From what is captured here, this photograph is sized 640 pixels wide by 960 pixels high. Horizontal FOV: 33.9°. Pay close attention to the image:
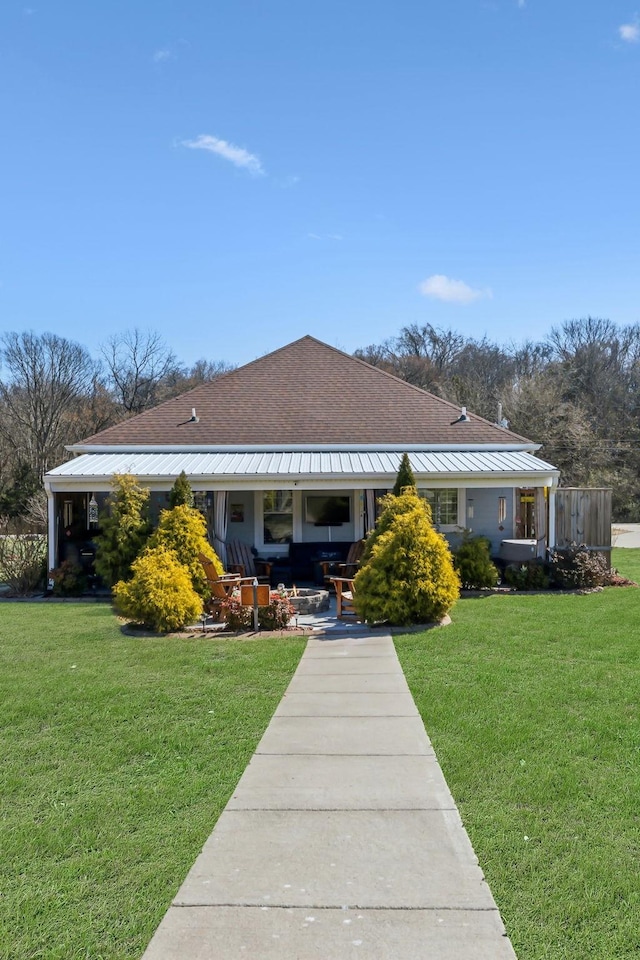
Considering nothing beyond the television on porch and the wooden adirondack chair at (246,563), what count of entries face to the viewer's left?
0

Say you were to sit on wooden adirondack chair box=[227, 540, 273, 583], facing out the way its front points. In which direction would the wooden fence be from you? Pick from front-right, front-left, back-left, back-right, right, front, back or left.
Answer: front-left

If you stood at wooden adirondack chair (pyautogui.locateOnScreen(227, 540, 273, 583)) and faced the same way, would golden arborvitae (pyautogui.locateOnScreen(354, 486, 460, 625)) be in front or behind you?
in front

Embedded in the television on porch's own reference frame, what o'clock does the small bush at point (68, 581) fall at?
The small bush is roughly at 2 o'clock from the television on porch.

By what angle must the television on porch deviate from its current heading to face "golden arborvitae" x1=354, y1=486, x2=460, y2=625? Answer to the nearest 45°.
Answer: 0° — it already faces it

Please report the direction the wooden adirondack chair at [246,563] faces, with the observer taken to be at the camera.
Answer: facing the viewer and to the right of the viewer

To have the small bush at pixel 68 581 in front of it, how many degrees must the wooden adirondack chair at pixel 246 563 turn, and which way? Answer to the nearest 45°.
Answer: approximately 135° to its right

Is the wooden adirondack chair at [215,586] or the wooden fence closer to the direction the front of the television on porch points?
the wooden adirondack chair

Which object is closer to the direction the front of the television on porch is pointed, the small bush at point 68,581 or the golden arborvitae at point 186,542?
the golden arborvitae

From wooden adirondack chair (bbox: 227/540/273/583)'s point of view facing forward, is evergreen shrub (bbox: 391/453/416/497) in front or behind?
in front
